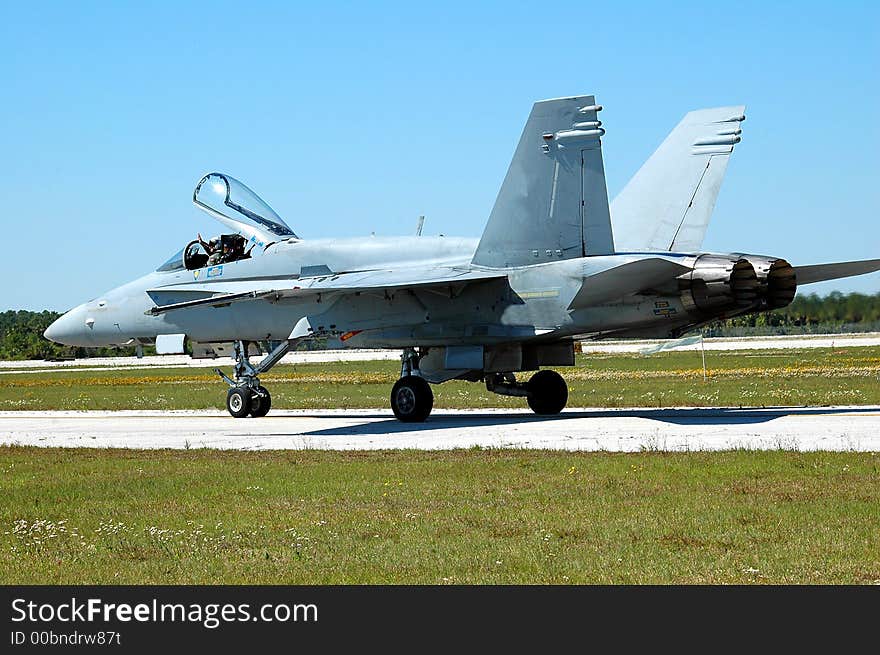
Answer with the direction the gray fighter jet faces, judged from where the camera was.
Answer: facing away from the viewer and to the left of the viewer
